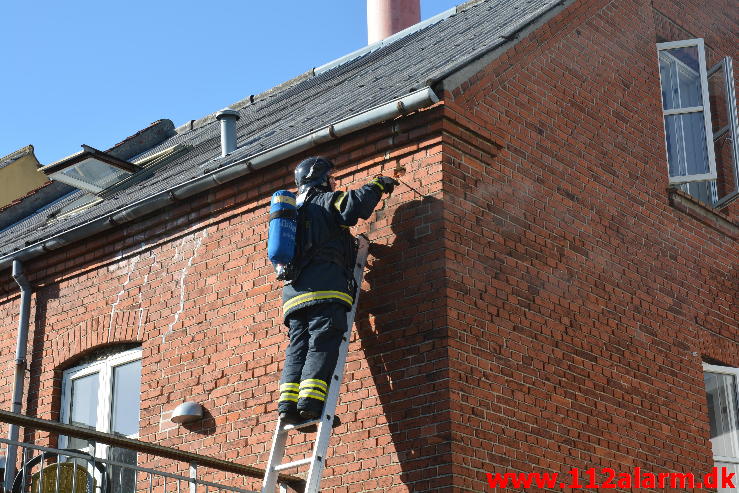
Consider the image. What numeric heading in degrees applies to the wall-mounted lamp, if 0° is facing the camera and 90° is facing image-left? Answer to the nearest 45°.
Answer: approximately 45°

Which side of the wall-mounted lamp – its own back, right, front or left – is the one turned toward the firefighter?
left

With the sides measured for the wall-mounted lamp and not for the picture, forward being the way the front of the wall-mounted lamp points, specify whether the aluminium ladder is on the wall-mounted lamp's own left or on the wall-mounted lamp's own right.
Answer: on the wall-mounted lamp's own left

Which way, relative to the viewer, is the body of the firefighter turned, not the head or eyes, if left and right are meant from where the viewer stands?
facing away from the viewer and to the right of the viewer

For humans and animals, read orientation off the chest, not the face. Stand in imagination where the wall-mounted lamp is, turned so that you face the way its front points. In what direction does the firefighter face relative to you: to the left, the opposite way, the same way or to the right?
the opposite way
